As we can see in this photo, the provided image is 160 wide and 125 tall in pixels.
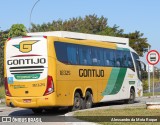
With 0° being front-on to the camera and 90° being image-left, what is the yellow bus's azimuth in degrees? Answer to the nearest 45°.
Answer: approximately 225°

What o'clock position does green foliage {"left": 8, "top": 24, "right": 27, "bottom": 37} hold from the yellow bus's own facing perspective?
The green foliage is roughly at 10 o'clock from the yellow bus.
